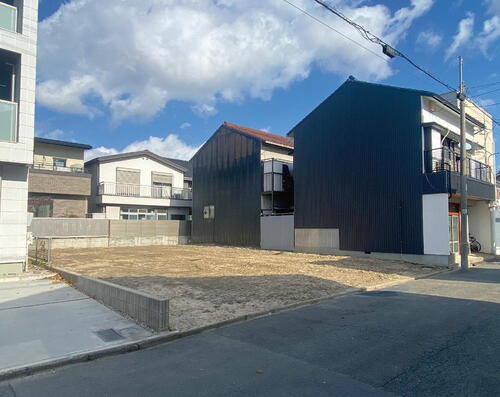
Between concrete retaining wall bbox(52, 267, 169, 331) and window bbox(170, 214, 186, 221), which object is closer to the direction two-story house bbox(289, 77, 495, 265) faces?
the concrete retaining wall

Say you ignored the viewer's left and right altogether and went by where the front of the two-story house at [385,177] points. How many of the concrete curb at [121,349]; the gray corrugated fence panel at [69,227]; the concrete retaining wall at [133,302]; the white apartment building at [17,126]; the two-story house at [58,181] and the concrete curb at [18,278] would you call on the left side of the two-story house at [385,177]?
0

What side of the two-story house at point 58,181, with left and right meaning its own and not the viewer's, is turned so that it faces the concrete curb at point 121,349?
front

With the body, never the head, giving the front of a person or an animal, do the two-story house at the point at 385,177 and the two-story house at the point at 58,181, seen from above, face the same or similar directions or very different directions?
same or similar directions

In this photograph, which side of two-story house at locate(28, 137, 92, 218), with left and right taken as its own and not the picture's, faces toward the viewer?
front

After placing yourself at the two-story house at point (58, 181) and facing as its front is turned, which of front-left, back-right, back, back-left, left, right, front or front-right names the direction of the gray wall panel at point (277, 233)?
front-left

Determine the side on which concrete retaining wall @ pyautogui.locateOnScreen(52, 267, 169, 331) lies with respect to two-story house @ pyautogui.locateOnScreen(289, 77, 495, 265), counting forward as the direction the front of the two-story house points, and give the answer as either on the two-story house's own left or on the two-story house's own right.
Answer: on the two-story house's own right

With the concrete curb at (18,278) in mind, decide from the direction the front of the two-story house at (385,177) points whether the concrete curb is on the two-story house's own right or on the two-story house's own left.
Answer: on the two-story house's own right

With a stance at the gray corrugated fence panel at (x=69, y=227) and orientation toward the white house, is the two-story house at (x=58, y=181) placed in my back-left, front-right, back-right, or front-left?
front-left

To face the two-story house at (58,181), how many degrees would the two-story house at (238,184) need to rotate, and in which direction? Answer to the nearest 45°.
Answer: approximately 135° to its right

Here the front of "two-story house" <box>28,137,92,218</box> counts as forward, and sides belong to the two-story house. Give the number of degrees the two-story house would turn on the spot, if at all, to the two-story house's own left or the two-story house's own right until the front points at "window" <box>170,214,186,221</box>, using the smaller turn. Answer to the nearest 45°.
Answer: approximately 90° to the two-story house's own left

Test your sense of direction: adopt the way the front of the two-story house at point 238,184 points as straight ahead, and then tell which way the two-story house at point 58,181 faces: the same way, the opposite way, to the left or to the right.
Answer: the same way

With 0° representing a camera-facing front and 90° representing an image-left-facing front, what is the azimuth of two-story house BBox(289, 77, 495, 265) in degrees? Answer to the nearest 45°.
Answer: approximately 315°

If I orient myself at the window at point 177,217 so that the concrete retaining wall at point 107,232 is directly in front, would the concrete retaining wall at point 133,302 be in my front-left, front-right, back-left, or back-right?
front-left

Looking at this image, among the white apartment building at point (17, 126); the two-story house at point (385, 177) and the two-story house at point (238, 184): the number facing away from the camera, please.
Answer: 0

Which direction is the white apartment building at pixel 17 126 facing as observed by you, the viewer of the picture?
facing the viewer and to the right of the viewer
